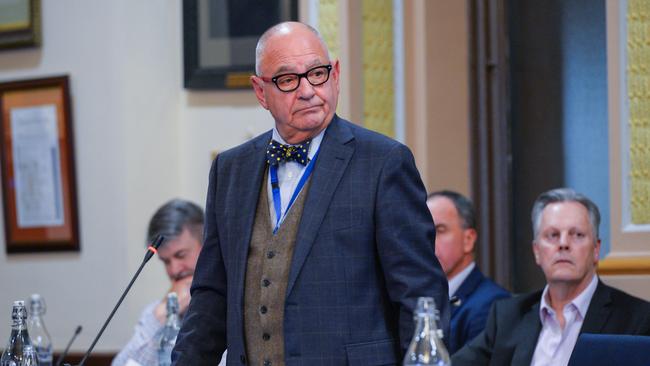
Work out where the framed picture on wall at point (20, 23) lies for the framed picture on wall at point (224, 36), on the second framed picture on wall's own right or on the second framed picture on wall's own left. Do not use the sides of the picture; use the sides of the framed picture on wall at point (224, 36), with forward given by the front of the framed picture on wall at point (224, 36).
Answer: on the second framed picture on wall's own right

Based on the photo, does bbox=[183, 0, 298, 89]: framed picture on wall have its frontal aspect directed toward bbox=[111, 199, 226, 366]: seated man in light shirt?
yes

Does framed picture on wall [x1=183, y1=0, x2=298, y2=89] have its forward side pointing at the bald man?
yes

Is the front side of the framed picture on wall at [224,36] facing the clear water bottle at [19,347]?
yes

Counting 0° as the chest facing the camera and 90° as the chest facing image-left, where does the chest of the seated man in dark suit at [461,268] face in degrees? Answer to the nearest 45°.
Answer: approximately 45°

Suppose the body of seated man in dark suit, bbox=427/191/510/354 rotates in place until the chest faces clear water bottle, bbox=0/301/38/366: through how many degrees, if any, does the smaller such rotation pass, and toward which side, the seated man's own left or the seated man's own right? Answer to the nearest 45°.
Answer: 0° — they already face it

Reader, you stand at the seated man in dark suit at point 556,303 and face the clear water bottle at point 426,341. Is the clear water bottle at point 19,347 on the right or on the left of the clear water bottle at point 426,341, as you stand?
right
